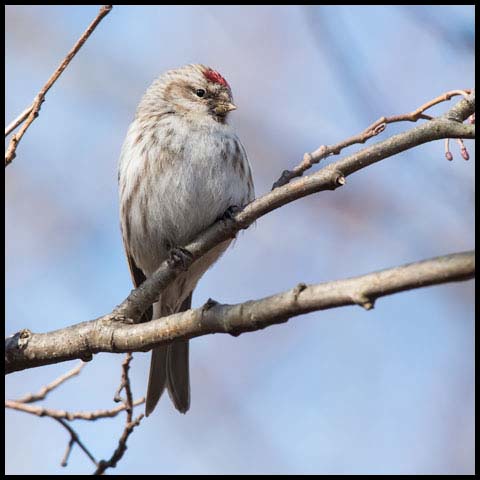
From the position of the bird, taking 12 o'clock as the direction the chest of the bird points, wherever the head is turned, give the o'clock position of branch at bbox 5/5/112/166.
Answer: The branch is roughly at 2 o'clock from the bird.

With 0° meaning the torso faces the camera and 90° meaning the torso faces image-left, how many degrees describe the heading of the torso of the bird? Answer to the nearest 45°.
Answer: approximately 315°
